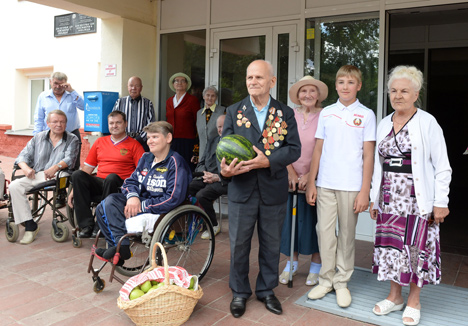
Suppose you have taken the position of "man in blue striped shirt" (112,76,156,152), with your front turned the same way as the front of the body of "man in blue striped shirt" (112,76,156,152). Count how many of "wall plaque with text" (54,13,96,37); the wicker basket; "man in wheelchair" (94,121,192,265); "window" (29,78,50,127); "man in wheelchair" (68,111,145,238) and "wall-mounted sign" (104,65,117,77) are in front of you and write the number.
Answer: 3

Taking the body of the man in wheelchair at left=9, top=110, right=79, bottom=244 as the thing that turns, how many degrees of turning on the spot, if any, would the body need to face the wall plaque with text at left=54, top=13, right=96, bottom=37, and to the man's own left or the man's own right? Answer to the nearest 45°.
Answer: approximately 135° to the man's own right

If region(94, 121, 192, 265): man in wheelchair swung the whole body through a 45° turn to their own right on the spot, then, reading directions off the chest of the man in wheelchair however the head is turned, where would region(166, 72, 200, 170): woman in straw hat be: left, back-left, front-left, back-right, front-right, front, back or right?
right

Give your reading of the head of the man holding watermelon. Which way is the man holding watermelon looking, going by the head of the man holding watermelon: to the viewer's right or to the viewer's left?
to the viewer's left
